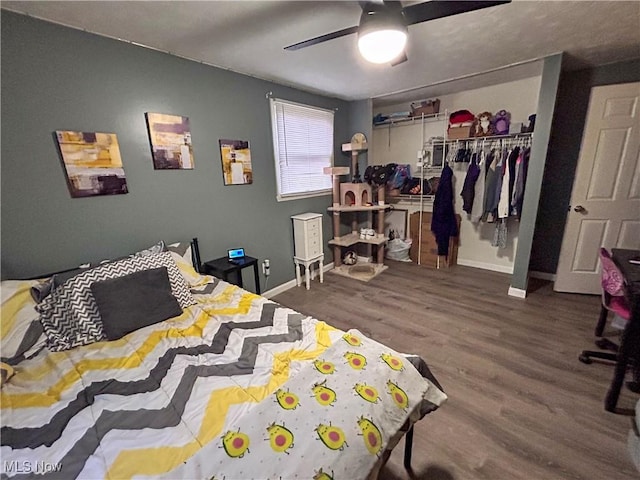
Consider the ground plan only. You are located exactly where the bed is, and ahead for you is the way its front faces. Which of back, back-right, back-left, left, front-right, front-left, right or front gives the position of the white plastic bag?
left

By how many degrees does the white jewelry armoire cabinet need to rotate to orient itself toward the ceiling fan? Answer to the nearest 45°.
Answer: approximately 45° to its right

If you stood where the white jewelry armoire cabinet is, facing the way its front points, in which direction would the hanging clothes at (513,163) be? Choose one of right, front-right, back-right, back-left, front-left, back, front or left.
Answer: front-left

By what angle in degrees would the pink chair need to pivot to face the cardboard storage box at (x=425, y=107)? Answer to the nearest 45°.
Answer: approximately 180°

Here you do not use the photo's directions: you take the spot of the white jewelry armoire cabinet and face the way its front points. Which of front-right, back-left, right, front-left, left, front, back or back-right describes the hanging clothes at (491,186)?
front-left

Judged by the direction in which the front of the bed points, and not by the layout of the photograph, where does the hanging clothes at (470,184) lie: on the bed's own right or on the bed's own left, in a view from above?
on the bed's own left

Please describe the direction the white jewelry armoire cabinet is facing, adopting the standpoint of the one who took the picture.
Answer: facing the viewer and to the right of the viewer

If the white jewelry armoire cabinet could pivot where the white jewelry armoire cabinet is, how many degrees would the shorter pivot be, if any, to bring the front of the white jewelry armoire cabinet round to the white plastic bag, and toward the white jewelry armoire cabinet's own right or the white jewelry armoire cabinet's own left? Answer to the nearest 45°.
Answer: approximately 90° to the white jewelry armoire cabinet's own left

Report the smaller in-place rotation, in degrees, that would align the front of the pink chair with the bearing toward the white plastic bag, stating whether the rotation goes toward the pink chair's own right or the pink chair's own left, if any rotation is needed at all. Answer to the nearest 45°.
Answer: approximately 180°

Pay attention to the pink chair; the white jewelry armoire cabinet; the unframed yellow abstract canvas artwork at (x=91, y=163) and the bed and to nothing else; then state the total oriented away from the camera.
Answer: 0

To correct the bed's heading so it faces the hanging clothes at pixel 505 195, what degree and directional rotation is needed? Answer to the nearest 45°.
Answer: approximately 45° to its left

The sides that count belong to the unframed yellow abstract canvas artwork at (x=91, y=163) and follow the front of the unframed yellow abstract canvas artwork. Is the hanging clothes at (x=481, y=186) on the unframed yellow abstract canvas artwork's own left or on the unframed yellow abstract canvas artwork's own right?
on the unframed yellow abstract canvas artwork's own left
